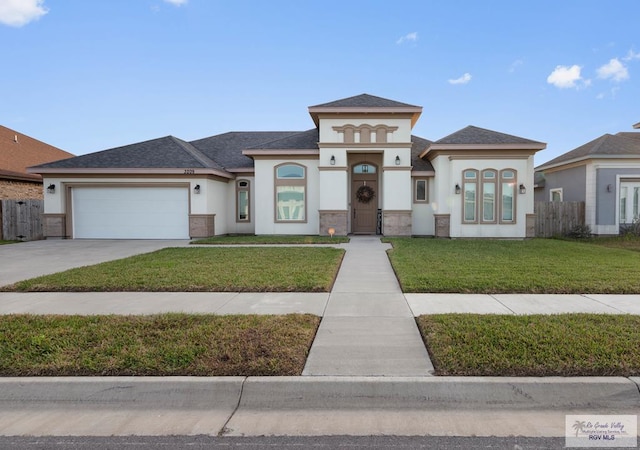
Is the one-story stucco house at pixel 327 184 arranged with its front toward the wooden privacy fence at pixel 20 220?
no

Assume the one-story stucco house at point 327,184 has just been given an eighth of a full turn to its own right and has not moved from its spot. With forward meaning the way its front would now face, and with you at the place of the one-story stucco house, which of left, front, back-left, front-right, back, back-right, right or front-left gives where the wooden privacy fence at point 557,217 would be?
back-left

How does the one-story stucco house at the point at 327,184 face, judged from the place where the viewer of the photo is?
facing the viewer

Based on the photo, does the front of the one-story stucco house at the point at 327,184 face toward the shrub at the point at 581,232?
no

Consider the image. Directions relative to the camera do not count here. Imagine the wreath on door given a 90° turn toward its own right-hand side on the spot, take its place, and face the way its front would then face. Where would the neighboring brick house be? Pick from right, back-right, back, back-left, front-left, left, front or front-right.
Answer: front

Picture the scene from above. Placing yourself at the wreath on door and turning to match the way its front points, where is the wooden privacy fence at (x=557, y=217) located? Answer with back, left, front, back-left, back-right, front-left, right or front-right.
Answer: left

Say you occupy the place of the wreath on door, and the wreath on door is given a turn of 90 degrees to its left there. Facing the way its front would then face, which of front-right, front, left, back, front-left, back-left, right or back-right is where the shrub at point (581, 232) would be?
front

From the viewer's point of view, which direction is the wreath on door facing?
toward the camera

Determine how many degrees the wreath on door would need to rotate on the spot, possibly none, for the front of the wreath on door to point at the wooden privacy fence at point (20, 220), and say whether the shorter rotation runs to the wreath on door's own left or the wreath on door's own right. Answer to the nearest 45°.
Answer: approximately 90° to the wreath on door's own right
